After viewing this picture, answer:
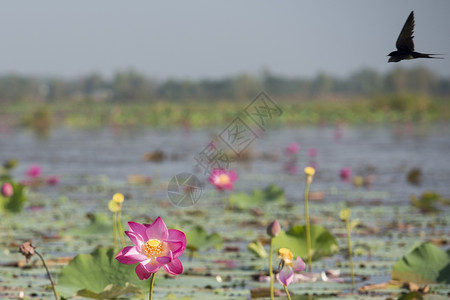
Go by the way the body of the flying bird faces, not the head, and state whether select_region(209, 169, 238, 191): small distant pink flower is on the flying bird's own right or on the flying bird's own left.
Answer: on the flying bird's own right

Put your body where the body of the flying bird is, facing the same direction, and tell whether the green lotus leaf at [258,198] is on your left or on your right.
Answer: on your right

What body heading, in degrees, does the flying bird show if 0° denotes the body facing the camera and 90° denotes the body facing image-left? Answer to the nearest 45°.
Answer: approximately 90°

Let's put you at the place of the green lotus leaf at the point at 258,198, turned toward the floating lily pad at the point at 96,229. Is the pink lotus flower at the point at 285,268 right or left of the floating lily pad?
left

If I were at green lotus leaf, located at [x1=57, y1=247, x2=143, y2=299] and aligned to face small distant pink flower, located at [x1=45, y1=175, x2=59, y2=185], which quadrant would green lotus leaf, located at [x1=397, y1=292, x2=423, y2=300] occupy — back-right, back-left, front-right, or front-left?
back-right
